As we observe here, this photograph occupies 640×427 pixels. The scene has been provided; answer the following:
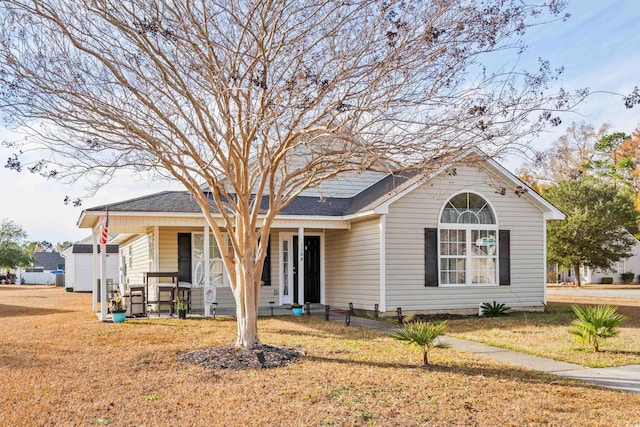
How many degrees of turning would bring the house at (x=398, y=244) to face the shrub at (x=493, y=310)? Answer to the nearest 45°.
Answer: approximately 90° to its left

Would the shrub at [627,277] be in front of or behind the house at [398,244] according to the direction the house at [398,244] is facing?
behind

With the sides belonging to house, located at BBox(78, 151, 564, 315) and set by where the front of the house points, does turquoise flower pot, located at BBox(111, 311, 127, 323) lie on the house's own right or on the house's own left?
on the house's own right

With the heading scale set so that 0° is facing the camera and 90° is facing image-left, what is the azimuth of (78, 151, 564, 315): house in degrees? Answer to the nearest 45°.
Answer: approximately 0°
